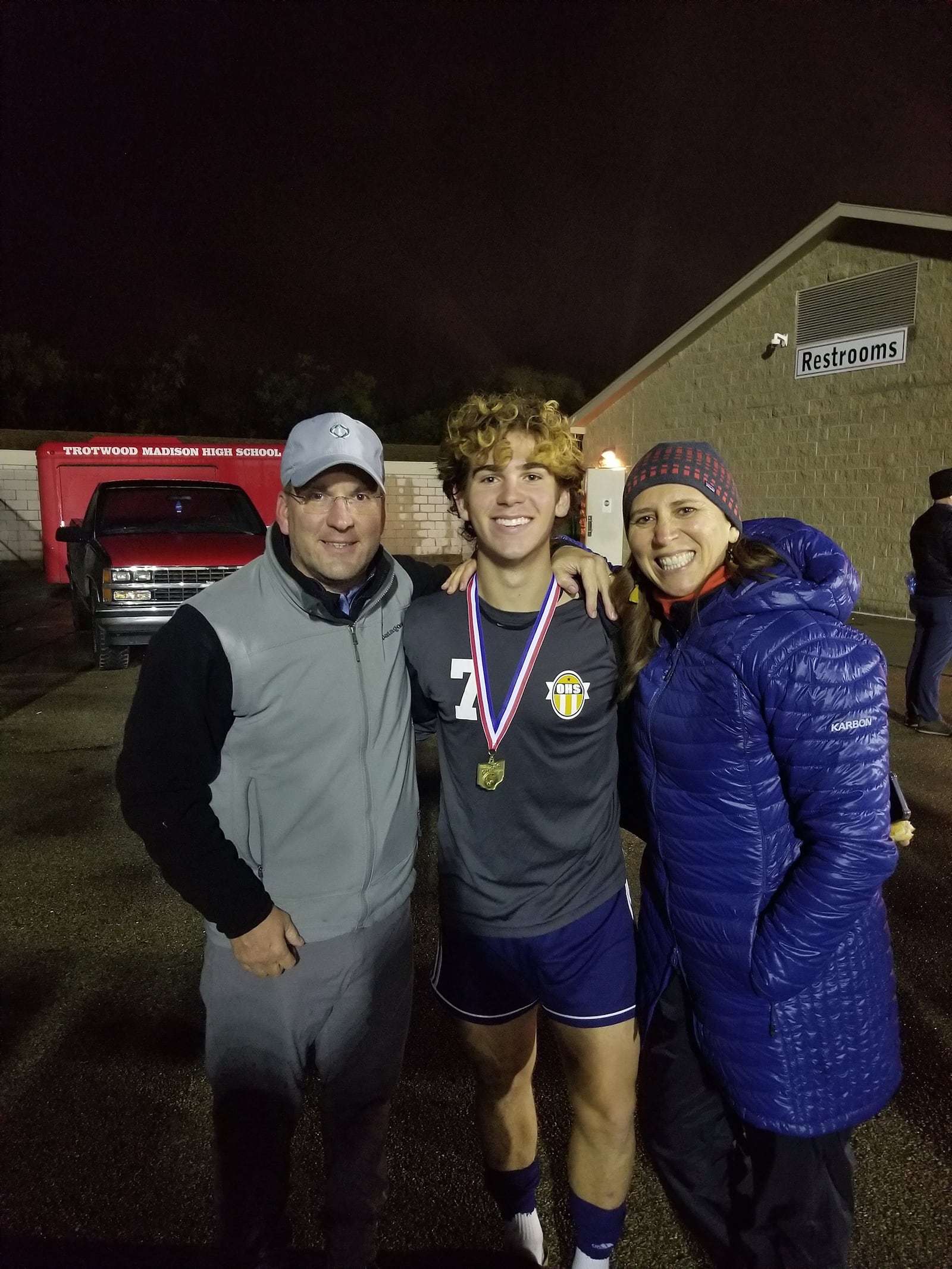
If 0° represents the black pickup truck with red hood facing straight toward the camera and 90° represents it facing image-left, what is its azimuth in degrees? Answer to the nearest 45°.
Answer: approximately 0°

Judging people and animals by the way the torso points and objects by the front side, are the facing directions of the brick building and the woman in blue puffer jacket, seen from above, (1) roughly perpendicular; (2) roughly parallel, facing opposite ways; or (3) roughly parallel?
roughly parallel

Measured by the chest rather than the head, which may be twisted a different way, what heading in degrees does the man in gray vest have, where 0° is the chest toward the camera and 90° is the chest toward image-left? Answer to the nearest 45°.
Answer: approximately 315°

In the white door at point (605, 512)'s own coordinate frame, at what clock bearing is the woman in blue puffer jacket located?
The woman in blue puffer jacket is roughly at 12 o'clock from the white door.

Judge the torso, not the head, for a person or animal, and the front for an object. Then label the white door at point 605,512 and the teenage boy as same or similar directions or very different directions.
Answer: same or similar directions

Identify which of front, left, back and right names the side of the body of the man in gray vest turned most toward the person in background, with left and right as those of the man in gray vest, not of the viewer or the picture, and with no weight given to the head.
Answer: left

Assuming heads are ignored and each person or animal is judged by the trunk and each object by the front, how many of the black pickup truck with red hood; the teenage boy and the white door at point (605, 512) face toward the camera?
3

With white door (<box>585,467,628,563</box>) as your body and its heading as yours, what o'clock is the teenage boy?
The teenage boy is roughly at 12 o'clock from the white door.

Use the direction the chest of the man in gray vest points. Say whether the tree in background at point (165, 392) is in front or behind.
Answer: behind

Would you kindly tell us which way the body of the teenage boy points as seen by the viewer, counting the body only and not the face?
toward the camera

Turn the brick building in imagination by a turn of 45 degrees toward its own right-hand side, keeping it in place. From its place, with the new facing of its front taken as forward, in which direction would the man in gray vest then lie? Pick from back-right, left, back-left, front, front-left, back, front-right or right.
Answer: left

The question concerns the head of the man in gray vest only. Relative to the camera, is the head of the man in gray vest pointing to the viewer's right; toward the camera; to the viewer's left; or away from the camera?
toward the camera

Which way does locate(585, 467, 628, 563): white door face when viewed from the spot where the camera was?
facing the viewer

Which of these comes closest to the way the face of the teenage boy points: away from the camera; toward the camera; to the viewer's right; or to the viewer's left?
toward the camera

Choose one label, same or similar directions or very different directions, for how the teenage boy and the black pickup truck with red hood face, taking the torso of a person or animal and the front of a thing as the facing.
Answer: same or similar directions
